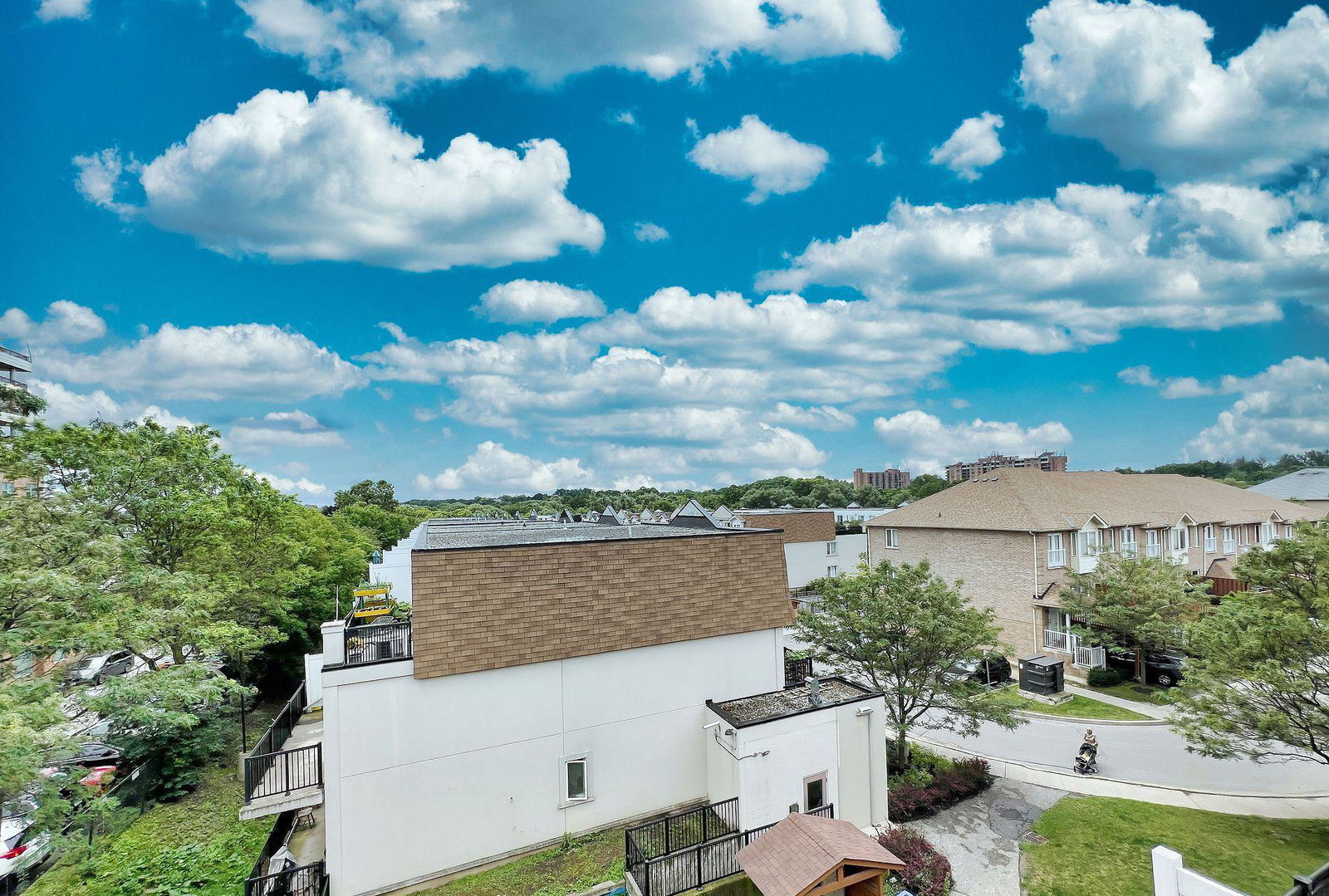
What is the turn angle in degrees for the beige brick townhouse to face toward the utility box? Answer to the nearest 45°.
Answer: approximately 45° to its right

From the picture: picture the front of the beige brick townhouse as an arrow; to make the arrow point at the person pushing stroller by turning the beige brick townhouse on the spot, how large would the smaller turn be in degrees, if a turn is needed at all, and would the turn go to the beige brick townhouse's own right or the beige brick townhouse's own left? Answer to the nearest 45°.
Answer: approximately 45° to the beige brick townhouse's own right

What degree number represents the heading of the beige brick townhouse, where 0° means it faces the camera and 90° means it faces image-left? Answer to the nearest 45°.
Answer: approximately 315°

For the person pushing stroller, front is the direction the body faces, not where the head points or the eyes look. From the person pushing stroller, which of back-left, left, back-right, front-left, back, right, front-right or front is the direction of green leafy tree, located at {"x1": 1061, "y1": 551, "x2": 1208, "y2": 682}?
back-right

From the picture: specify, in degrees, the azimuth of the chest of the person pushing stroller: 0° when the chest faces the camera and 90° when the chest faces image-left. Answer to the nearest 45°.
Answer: approximately 45°
